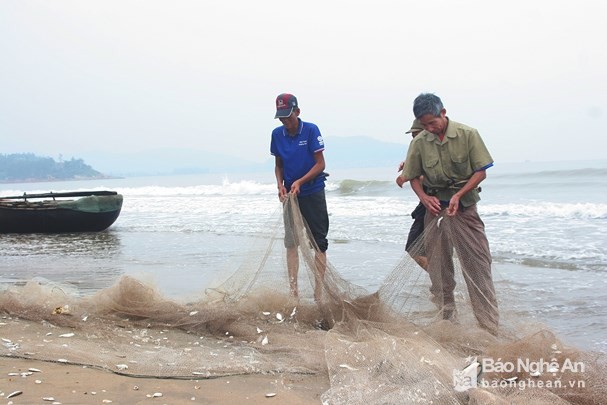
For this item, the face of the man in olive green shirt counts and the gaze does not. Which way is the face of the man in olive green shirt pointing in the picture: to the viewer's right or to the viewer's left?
to the viewer's left

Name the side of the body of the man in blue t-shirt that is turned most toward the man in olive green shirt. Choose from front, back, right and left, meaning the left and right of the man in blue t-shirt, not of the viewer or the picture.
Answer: left

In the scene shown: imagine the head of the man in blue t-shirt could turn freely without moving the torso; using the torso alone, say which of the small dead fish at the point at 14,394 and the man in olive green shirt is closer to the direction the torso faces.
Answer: the small dead fish

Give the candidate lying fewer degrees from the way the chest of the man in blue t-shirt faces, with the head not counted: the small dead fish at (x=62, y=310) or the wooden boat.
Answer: the small dead fish
